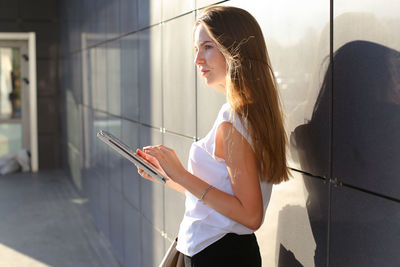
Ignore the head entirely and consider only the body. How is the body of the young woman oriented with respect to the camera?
to the viewer's left

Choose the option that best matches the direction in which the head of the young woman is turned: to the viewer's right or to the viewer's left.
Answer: to the viewer's left

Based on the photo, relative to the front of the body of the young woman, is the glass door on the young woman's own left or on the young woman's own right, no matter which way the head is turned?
on the young woman's own right
